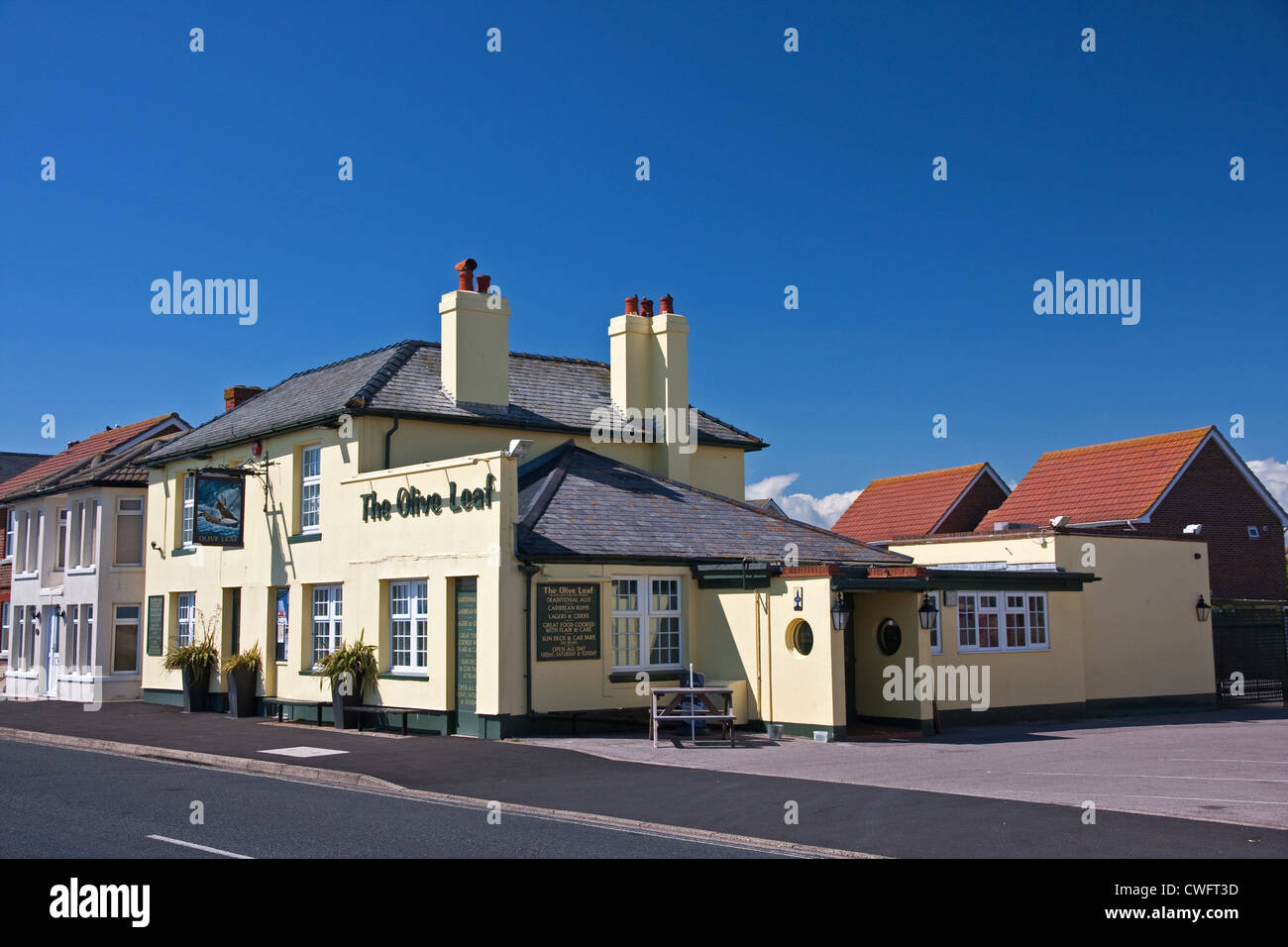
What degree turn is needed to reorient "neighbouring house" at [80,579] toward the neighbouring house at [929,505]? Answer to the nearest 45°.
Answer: approximately 135° to its left

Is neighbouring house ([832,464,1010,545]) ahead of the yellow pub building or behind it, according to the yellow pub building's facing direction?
behind

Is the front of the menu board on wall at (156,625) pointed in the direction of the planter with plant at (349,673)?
no

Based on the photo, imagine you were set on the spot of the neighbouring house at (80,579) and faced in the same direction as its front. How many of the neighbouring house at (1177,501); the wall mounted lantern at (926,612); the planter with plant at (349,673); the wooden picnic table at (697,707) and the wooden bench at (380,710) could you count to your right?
0

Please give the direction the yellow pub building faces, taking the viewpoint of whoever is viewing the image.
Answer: facing the viewer and to the left of the viewer

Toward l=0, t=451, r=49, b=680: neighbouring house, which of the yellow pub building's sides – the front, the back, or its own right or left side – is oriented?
right

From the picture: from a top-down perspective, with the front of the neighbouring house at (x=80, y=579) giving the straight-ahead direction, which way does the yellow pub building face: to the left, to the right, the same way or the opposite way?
the same way

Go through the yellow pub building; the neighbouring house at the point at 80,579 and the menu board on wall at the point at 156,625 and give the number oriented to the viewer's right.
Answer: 0

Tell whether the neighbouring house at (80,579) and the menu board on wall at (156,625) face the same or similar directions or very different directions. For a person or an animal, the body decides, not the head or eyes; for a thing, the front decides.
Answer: same or similar directions

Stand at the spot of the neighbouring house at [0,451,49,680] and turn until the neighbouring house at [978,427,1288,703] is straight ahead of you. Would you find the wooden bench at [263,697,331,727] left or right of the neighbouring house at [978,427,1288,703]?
right

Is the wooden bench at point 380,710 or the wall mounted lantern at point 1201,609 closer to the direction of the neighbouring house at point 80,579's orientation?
the wooden bench

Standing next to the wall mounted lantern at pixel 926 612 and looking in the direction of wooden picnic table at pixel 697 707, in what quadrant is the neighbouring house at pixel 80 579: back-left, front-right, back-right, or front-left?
front-right

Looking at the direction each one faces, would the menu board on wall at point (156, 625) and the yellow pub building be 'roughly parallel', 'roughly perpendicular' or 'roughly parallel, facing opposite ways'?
roughly parallel

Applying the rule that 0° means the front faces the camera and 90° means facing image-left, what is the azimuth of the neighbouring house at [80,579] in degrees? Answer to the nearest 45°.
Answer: approximately 45°

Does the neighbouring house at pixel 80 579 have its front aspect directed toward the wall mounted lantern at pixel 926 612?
no
